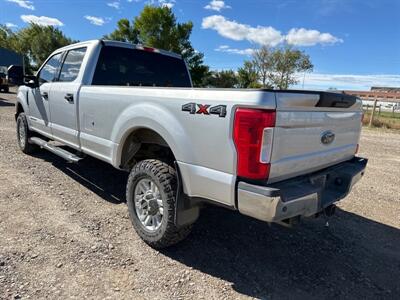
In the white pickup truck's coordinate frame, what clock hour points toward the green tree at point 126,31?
The green tree is roughly at 1 o'clock from the white pickup truck.

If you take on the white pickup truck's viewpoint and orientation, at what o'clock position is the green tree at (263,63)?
The green tree is roughly at 2 o'clock from the white pickup truck.

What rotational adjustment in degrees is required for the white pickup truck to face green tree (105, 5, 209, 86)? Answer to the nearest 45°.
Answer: approximately 45° to its right

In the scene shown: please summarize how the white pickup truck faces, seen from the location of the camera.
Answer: facing away from the viewer and to the left of the viewer

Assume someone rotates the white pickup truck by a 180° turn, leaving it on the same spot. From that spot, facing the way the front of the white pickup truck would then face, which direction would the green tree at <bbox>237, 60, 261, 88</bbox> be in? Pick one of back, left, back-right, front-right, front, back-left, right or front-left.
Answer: back-left
